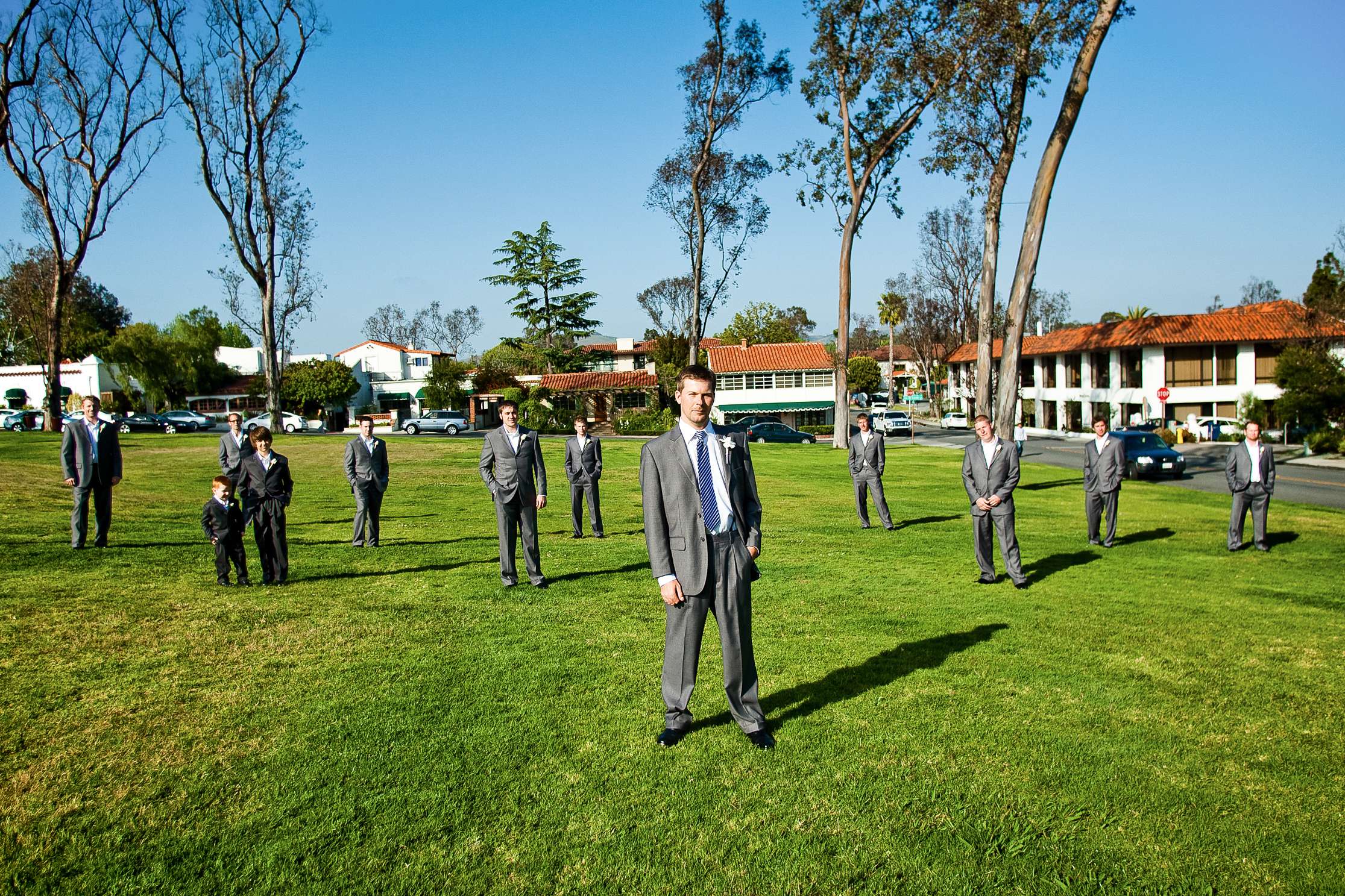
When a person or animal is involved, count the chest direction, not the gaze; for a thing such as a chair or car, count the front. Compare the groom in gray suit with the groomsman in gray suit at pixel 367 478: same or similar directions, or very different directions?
same or similar directions

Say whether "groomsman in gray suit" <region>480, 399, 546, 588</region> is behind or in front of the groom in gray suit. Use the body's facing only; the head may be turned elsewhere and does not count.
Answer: behind

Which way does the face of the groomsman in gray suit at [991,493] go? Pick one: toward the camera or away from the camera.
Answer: toward the camera

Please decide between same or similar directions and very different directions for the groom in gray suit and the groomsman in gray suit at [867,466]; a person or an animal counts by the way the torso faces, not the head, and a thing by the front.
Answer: same or similar directions

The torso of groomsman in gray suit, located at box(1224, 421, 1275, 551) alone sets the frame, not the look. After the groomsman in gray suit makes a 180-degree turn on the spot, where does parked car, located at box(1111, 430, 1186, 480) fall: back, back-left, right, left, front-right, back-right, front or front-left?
front

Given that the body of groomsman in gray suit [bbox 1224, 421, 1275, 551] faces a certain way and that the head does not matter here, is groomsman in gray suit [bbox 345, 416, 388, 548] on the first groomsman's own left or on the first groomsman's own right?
on the first groomsman's own right

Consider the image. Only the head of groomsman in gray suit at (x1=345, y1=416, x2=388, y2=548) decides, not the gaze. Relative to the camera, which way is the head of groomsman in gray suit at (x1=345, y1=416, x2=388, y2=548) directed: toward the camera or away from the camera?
toward the camera

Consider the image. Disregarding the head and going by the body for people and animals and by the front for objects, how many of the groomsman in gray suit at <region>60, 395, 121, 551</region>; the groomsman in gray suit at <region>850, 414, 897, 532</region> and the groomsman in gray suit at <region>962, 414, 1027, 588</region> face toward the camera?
3

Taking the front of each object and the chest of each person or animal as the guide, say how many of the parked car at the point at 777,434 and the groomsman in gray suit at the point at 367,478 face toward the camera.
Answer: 1

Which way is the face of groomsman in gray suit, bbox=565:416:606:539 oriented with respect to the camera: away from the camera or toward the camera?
toward the camera

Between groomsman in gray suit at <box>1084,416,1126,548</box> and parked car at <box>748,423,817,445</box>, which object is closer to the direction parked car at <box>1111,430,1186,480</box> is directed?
the groomsman in gray suit

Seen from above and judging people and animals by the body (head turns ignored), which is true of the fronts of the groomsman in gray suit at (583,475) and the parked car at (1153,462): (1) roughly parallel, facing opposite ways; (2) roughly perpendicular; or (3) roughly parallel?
roughly parallel

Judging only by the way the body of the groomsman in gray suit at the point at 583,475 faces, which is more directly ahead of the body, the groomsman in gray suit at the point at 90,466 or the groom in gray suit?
the groom in gray suit

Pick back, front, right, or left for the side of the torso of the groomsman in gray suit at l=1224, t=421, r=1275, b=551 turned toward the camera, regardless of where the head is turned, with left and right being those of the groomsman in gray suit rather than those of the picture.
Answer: front

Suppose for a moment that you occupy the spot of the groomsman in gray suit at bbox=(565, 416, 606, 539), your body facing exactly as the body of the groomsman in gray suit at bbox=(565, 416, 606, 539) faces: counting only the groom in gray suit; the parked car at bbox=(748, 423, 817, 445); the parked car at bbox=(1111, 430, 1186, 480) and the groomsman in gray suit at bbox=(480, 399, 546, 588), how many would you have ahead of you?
2

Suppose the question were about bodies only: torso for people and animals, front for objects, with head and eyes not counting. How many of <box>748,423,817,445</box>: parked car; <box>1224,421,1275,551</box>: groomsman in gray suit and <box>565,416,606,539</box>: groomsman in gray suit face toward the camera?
2

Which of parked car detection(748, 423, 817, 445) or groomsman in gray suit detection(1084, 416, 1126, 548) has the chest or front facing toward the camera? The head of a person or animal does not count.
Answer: the groomsman in gray suit

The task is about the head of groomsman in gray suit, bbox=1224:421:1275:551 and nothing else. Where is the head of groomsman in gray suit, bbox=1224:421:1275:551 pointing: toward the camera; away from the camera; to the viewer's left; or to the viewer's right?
toward the camera
